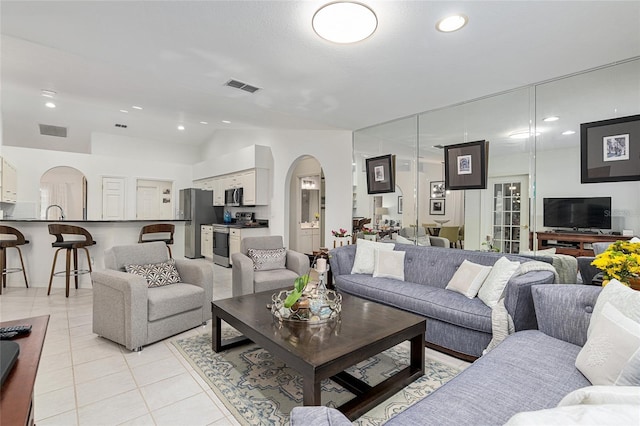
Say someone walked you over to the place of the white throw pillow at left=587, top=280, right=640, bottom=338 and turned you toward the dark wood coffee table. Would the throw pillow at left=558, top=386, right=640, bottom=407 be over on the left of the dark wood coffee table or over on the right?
left

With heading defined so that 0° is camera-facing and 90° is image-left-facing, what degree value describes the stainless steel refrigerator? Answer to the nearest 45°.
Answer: approximately 45°

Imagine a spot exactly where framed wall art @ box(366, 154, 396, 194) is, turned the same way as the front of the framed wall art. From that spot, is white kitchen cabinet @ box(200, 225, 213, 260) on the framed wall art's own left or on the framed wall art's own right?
on the framed wall art's own right

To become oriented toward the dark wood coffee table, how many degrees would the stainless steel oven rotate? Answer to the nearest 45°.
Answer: approximately 45° to its left

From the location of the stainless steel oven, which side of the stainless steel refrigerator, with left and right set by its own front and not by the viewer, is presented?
left

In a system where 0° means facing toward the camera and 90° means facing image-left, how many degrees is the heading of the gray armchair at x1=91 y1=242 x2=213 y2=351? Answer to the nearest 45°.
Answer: approximately 315°

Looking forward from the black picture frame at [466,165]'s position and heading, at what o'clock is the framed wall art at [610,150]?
The framed wall art is roughly at 8 o'clock from the black picture frame.

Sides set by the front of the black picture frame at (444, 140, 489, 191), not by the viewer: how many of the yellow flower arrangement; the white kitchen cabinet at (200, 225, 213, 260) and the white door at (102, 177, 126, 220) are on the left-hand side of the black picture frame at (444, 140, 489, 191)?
1

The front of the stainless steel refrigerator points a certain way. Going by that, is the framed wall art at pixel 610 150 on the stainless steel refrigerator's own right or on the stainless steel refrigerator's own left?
on the stainless steel refrigerator's own left

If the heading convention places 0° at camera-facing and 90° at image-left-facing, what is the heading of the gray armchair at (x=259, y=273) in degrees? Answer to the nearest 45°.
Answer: approximately 315°
